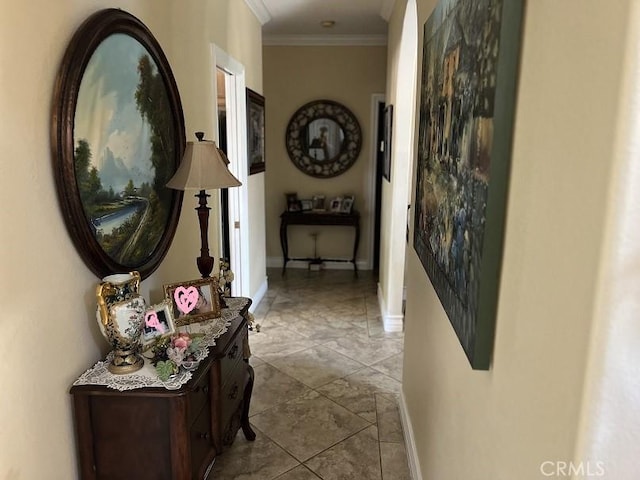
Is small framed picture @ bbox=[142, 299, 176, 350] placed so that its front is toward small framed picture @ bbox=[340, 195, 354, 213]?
no

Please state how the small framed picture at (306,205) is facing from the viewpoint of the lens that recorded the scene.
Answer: facing the viewer

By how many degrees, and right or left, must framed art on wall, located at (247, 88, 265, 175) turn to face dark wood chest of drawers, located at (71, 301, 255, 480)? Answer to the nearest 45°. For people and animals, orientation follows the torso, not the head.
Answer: approximately 90° to its right

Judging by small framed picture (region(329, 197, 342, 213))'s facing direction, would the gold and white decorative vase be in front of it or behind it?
in front

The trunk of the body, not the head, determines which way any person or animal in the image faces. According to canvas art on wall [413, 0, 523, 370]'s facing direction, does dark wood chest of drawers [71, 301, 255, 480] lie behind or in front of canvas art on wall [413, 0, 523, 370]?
in front

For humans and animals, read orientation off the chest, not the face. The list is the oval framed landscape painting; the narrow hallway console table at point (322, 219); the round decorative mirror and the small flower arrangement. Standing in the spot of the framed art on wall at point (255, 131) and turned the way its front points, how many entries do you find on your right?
2

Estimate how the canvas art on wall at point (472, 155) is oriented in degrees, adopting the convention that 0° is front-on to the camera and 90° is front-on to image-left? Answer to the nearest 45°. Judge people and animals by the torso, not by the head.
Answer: approximately 90°

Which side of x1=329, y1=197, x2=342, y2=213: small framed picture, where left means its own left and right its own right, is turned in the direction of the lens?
front

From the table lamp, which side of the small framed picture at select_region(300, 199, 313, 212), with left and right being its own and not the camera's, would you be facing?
front

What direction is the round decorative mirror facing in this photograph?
toward the camera

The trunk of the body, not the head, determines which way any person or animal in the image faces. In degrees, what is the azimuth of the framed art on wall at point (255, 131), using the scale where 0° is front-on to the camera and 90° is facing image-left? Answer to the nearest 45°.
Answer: approximately 270°

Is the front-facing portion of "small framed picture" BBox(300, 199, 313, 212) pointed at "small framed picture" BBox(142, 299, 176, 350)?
yes

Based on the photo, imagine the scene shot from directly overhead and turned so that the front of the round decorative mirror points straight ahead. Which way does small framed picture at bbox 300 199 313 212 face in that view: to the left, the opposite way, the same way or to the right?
the same way

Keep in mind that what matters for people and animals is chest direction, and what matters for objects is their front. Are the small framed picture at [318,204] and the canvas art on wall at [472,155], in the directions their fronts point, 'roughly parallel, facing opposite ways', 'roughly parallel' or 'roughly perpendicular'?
roughly perpendicular

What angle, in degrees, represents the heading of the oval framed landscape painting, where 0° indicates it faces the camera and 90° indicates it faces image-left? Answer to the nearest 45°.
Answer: approximately 315°

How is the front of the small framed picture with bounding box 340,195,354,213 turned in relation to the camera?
facing the viewer and to the left of the viewer

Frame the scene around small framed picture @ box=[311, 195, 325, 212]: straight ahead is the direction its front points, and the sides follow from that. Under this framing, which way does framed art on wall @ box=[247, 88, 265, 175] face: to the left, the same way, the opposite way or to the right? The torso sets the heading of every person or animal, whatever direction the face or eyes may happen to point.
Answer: to the left

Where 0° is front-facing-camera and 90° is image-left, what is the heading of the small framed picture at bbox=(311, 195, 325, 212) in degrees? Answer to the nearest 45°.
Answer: approximately 0°
